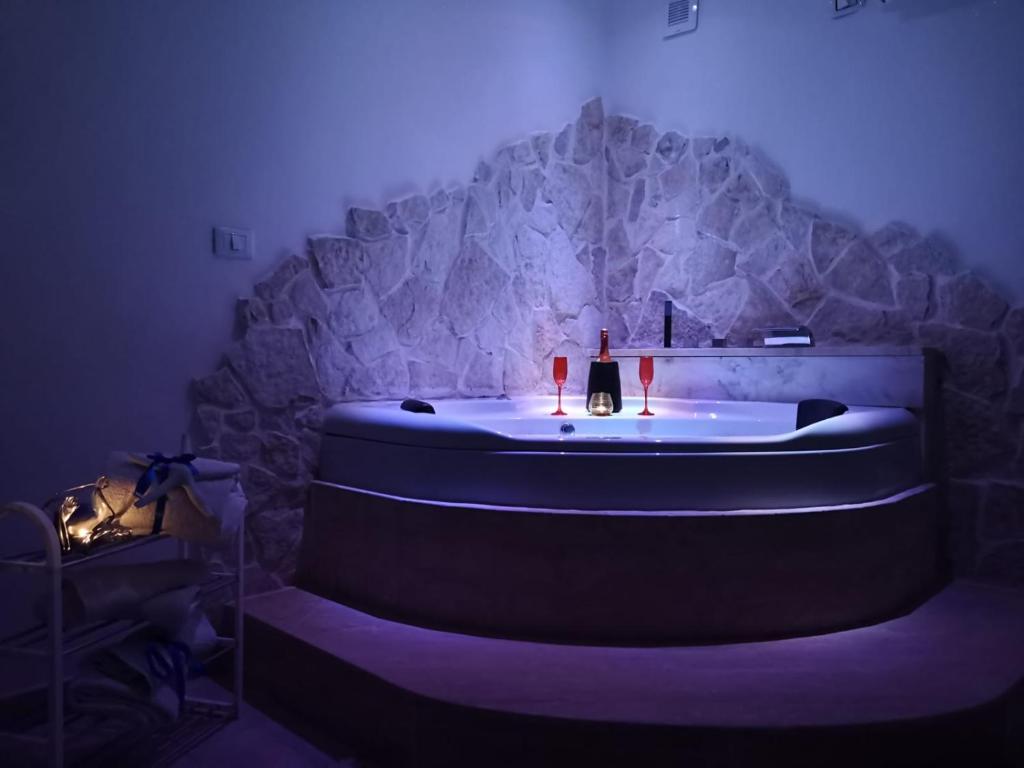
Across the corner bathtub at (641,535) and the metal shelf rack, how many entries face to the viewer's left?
0

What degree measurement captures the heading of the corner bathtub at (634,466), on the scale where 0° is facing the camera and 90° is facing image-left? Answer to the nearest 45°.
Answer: approximately 0°

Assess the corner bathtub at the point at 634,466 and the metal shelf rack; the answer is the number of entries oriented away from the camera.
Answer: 0

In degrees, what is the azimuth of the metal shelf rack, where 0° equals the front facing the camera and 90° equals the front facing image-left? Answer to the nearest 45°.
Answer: approximately 315°

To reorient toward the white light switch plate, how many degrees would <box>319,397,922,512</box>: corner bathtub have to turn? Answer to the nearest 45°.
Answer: approximately 90° to its right

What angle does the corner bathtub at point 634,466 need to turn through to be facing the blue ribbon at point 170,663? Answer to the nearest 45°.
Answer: approximately 45° to its right

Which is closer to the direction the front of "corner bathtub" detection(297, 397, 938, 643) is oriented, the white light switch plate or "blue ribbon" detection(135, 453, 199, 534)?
the blue ribbon

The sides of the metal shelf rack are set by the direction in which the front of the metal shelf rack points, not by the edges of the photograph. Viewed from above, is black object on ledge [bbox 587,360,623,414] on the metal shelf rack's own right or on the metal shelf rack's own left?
on the metal shelf rack's own left

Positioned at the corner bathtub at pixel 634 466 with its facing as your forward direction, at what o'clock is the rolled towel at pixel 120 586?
The rolled towel is roughly at 2 o'clock from the corner bathtub.

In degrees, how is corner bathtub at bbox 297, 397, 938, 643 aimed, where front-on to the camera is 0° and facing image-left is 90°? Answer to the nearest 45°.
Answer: approximately 0°

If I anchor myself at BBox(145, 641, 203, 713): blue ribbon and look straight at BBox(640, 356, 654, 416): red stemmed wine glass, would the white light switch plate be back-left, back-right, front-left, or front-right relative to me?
front-left
